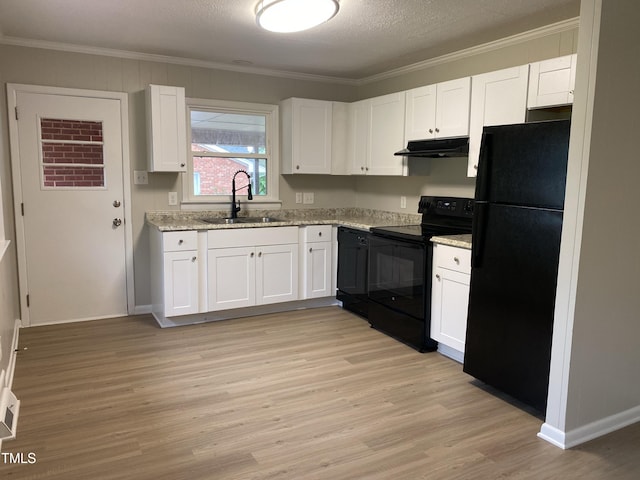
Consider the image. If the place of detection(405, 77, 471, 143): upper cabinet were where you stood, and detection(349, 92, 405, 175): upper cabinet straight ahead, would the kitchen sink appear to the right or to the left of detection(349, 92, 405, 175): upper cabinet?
left

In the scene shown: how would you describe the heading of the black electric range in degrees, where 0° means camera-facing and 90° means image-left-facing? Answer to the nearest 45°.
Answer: approximately 45°

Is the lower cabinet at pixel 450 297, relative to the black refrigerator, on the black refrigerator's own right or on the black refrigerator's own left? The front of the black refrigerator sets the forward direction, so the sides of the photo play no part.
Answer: on the black refrigerator's own right

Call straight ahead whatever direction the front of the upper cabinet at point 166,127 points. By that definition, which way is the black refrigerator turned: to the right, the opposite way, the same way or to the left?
to the right

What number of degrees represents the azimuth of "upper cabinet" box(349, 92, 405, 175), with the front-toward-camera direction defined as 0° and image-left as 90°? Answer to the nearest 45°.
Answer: approximately 45°

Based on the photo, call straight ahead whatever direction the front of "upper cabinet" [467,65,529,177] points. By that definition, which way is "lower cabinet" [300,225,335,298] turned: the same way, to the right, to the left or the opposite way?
to the left
